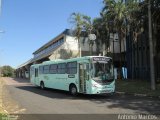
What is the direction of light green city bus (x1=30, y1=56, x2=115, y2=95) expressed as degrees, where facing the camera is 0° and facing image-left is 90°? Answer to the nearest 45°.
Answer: approximately 315°

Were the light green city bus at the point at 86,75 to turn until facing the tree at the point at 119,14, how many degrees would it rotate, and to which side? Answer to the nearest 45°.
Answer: approximately 135° to its left
